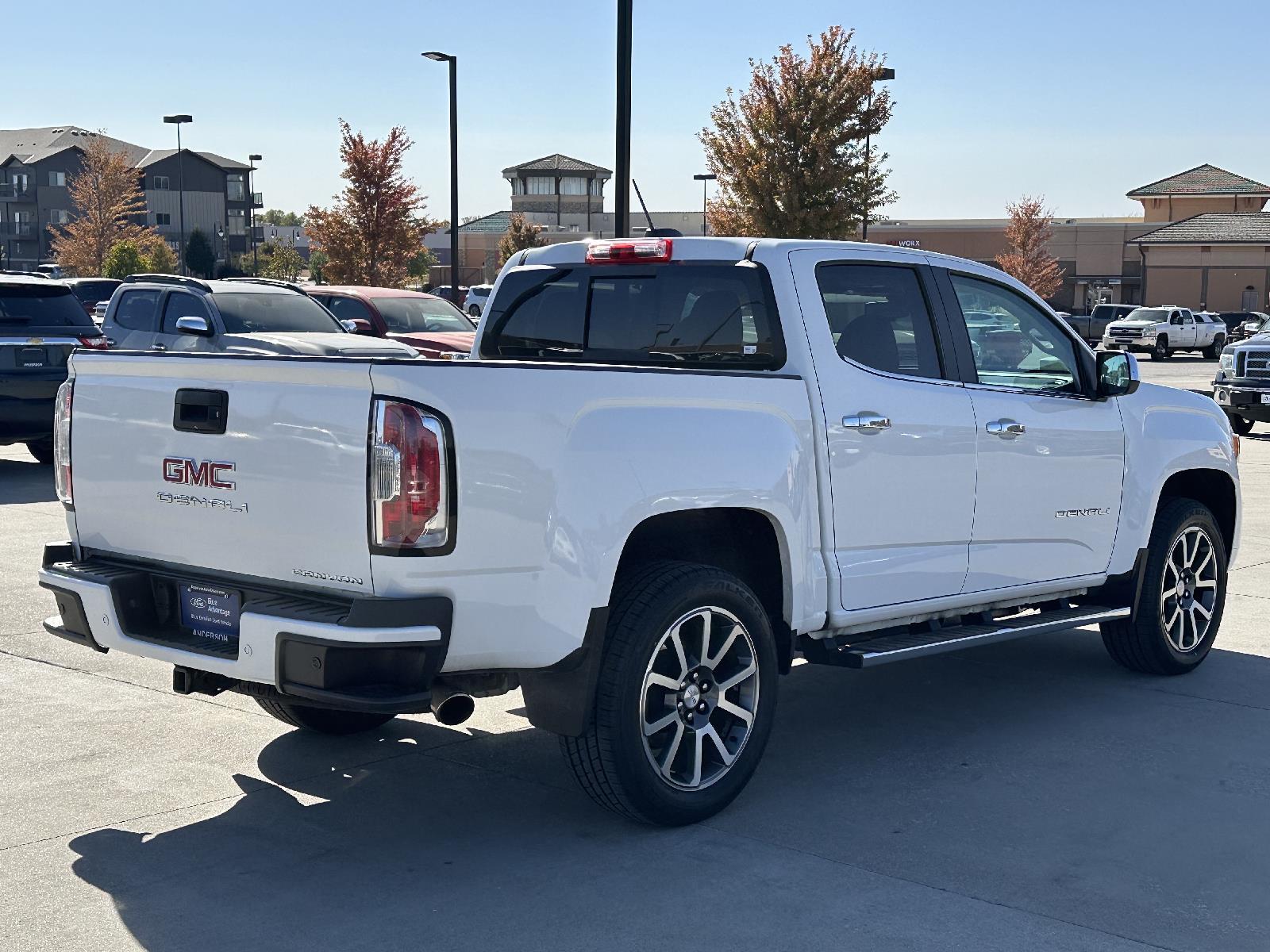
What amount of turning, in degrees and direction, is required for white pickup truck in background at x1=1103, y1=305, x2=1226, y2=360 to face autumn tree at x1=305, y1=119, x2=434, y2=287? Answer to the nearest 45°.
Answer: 0° — it already faces it

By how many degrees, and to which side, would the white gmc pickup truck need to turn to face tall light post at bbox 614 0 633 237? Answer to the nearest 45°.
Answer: approximately 45° to its left

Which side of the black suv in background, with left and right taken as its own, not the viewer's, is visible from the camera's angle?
back

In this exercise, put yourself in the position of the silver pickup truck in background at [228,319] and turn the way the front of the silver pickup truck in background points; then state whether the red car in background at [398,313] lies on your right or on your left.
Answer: on your left

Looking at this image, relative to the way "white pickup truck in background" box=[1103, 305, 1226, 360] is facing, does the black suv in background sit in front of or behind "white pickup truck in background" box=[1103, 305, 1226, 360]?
in front

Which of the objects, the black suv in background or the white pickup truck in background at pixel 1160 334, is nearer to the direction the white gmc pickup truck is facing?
the white pickup truck in background

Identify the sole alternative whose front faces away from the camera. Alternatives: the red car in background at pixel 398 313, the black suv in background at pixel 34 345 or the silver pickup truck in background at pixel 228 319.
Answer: the black suv in background

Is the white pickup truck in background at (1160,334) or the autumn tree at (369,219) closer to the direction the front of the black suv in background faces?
the autumn tree

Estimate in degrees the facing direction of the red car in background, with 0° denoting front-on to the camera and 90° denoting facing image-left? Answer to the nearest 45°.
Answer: approximately 315°

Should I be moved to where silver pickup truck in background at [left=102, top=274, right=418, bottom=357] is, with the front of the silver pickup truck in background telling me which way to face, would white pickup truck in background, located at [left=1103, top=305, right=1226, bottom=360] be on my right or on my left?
on my left

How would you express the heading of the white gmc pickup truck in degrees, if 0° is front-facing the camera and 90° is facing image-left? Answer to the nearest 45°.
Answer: approximately 225°

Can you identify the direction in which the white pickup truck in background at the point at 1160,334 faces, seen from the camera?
facing the viewer and to the left of the viewer

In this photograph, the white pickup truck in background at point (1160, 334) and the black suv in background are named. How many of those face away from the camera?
1
